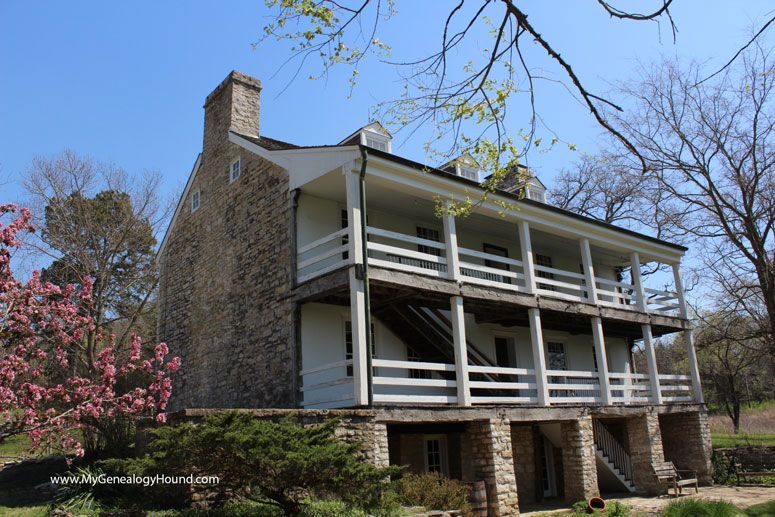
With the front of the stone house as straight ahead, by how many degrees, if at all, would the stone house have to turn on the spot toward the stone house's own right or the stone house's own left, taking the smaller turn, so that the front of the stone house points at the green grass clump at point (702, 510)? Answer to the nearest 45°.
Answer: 0° — it already faces it

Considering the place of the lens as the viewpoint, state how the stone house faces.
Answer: facing the viewer and to the right of the viewer

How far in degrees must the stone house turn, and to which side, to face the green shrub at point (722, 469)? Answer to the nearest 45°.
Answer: approximately 90° to its left

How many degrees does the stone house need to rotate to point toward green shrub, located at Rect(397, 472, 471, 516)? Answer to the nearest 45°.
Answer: approximately 45° to its right

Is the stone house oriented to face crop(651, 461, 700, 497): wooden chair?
no

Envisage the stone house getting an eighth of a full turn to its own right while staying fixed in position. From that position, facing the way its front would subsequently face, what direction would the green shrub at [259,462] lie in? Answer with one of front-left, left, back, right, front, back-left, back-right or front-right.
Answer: front
